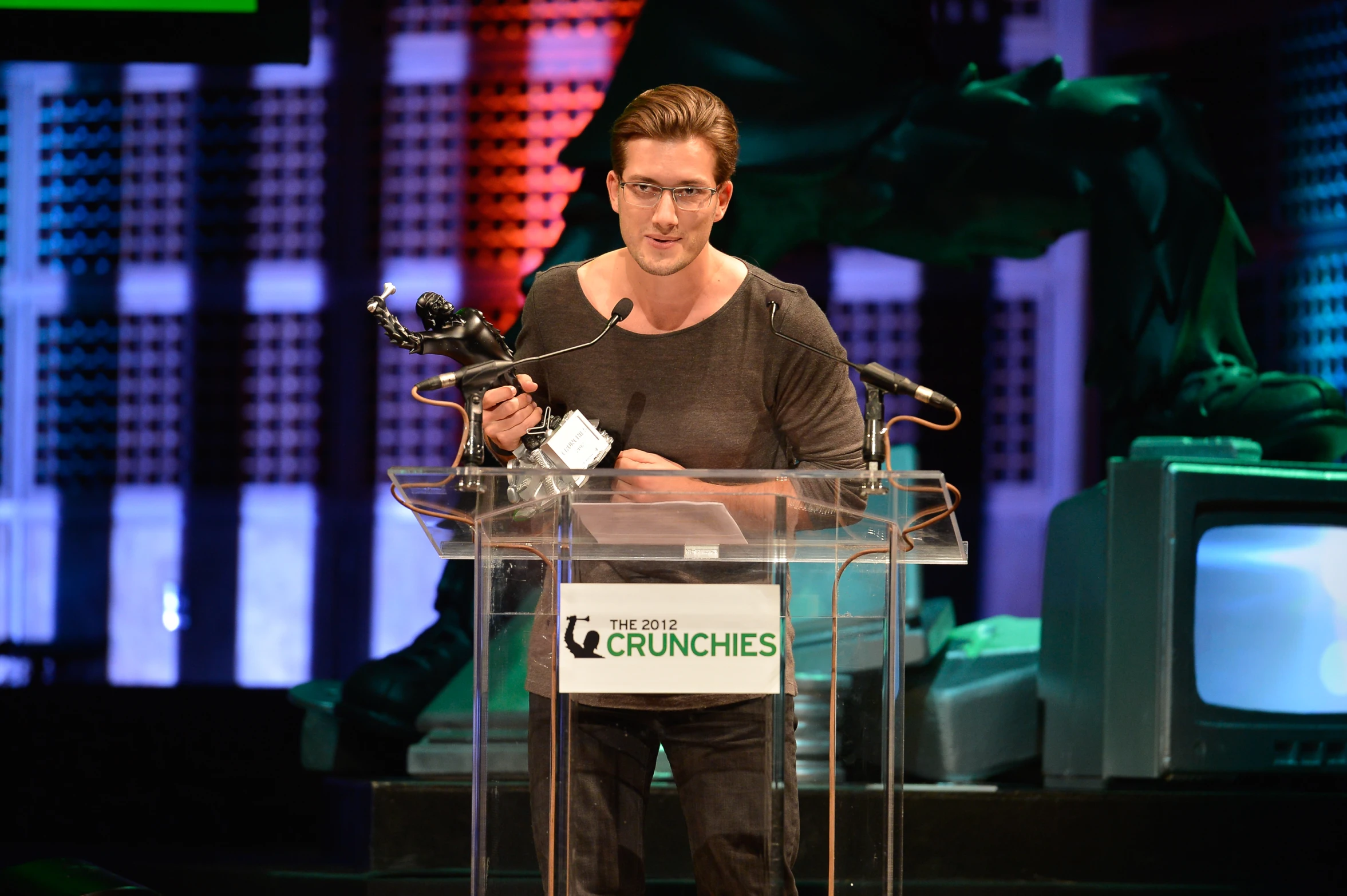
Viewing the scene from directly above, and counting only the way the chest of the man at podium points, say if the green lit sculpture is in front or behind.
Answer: behind

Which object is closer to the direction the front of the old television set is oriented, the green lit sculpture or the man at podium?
the man at podium

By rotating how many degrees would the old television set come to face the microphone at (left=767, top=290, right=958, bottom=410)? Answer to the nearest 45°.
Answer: approximately 45° to its right

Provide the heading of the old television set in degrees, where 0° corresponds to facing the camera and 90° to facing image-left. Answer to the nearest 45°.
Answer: approximately 315°

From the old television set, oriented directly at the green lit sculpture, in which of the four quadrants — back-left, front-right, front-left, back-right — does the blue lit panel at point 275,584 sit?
front-left

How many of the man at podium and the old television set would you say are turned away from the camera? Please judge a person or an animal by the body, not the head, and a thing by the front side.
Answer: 0

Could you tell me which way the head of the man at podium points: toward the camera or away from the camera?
toward the camera

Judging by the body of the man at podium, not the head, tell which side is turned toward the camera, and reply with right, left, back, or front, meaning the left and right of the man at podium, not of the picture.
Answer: front

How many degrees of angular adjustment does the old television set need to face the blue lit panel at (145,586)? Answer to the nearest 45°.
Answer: approximately 135° to its right

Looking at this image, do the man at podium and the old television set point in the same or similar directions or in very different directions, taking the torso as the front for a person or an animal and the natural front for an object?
same or similar directions
